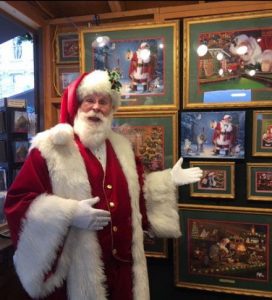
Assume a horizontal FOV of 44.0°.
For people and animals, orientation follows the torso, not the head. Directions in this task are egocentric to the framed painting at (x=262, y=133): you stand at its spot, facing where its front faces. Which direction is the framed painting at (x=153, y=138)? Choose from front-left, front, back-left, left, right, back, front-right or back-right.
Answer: right

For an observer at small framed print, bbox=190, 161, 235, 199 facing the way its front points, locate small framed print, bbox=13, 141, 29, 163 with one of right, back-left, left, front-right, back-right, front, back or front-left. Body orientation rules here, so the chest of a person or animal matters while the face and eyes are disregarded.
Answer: right

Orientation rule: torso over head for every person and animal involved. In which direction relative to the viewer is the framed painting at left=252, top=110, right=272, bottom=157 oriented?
toward the camera

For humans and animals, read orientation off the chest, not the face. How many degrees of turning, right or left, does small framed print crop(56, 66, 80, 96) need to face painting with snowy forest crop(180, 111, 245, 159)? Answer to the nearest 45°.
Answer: approximately 45° to its left

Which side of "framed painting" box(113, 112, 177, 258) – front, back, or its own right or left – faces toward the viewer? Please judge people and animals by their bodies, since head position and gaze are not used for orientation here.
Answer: front

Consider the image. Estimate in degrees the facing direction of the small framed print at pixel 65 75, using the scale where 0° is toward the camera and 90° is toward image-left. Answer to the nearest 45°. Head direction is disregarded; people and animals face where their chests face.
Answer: approximately 0°

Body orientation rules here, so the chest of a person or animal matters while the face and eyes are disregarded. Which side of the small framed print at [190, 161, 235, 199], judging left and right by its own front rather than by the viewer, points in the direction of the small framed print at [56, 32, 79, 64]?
right

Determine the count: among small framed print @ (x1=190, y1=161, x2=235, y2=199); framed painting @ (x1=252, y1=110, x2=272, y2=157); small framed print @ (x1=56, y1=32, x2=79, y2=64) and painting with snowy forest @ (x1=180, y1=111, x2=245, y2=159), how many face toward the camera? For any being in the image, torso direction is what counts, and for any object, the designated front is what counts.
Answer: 4

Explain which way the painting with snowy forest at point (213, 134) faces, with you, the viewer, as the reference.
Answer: facing the viewer
